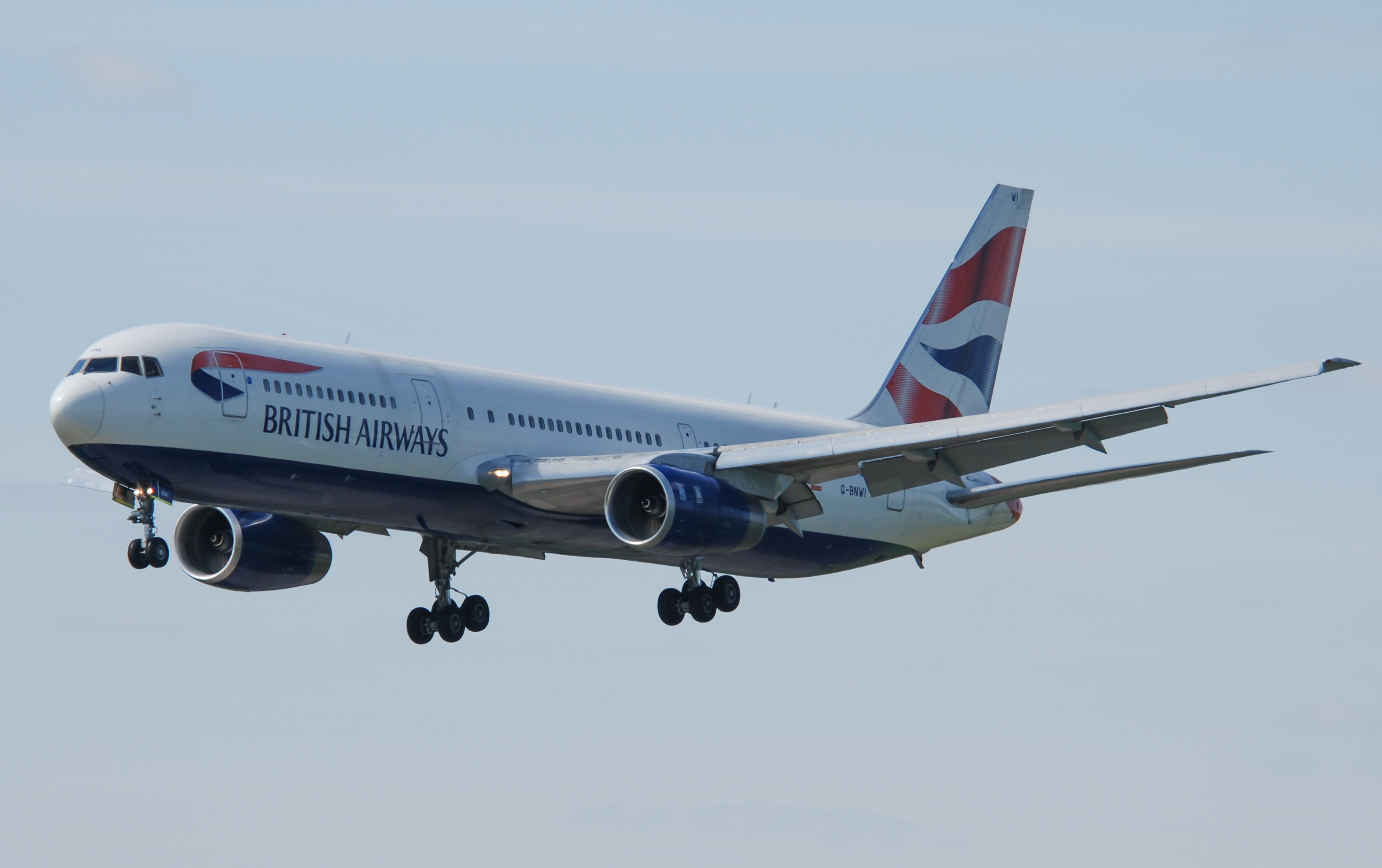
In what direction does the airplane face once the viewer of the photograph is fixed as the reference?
facing the viewer and to the left of the viewer
